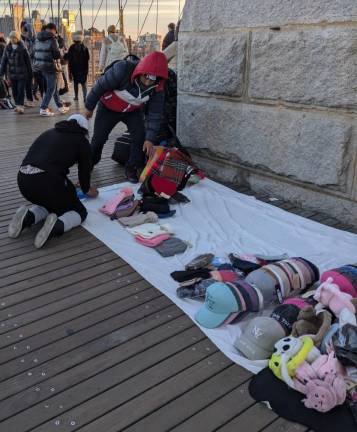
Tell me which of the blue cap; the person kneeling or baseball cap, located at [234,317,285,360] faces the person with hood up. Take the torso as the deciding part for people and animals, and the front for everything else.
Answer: the person kneeling

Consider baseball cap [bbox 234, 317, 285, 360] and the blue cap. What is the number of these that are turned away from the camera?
0

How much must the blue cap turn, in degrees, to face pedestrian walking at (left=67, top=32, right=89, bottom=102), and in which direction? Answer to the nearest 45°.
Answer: approximately 90° to its right

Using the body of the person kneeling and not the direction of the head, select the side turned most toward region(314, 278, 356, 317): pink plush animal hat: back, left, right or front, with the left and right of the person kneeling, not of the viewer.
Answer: right

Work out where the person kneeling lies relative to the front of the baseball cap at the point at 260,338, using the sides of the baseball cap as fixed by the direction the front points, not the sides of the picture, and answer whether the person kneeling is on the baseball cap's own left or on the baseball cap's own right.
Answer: on the baseball cap's own right

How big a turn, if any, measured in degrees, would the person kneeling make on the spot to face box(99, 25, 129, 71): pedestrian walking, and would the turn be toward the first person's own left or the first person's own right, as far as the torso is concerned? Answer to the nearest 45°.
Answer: approximately 45° to the first person's own left

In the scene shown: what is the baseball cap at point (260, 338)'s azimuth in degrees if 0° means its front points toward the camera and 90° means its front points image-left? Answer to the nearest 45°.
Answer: approximately 45°

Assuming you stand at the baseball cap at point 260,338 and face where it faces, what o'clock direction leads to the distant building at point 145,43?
The distant building is roughly at 4 o'clock from the baseball cap.

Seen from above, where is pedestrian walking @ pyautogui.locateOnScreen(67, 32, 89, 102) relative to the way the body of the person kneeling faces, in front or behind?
in front

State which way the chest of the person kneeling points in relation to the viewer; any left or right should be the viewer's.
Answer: facing away from the viewer and to the right of the viewer

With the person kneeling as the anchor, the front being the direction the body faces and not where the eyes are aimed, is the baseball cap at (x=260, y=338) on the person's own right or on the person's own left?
on the person's own right

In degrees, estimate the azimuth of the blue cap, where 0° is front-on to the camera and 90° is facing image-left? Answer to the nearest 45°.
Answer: approximately 45°

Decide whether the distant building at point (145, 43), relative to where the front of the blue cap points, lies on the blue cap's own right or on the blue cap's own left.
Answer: on the blue cap's own right

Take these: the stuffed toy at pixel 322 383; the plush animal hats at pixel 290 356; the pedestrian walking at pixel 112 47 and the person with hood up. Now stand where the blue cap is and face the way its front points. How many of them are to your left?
2
